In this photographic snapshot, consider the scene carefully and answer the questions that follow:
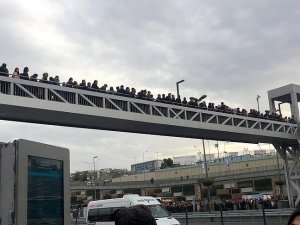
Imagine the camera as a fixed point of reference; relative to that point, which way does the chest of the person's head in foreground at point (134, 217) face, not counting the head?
away from the camera

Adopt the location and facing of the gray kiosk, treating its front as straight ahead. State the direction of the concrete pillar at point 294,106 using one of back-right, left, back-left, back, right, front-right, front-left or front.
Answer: left

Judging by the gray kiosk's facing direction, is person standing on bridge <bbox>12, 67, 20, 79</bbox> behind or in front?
behind

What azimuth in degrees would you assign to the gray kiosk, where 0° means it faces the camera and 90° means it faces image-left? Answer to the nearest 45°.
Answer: approximately 315°

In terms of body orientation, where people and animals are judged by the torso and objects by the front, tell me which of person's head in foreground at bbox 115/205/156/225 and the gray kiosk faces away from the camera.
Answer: the person's head in foreground

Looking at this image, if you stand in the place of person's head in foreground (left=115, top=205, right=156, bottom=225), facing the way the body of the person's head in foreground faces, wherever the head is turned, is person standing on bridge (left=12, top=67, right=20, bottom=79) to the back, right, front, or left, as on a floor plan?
front

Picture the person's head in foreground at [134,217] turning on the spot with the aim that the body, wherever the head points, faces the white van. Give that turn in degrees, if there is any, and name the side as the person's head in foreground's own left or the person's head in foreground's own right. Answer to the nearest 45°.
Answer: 0° — they already face it

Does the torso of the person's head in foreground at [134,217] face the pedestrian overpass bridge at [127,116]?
yes

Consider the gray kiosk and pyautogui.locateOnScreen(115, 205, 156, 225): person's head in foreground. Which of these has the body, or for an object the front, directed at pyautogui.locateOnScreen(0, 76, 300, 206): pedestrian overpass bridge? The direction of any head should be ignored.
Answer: the person's head in foreground

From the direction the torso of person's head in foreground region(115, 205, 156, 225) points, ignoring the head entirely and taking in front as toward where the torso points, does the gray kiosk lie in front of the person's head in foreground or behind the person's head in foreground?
in front

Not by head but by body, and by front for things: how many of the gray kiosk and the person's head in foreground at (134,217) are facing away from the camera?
1

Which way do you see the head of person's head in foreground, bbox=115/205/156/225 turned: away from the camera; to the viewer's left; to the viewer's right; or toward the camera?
away from the camera

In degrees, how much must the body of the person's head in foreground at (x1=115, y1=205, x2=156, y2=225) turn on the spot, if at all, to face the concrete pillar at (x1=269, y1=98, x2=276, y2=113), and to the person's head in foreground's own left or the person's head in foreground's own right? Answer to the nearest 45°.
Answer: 0° — they already face it

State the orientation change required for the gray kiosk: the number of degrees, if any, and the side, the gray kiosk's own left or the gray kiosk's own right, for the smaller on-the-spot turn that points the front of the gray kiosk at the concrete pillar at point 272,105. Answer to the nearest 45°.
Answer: approximately 90° to the gray kiosk's own left
